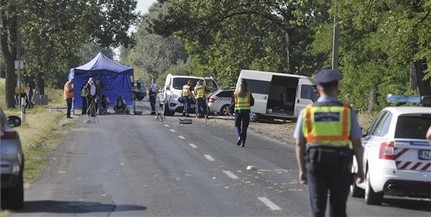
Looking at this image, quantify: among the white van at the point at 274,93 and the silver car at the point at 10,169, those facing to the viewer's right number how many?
1

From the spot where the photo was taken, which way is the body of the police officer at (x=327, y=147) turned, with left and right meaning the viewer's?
facing away from the viewer

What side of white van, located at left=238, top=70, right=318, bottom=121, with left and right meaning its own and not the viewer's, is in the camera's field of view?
right

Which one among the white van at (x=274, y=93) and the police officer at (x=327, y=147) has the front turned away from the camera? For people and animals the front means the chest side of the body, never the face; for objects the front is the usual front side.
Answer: the police officer
